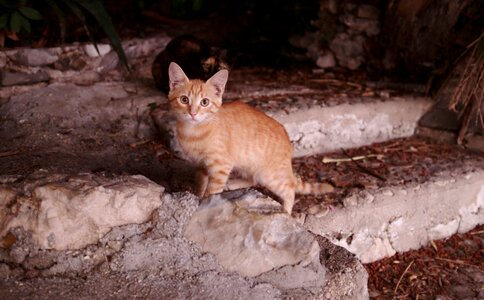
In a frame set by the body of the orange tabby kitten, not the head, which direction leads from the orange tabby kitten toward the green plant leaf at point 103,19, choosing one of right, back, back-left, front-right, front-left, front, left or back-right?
front-right

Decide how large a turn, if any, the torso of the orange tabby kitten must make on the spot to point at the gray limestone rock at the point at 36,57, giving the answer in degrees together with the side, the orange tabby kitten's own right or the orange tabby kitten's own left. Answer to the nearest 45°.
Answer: approximately 45° to the orange tabby kitten's own right

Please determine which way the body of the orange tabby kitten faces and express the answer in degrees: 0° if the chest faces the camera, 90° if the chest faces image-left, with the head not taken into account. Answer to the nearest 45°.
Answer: approximately 90°

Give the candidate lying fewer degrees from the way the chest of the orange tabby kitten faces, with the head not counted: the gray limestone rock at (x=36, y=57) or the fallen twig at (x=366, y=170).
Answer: the gray limestone rock

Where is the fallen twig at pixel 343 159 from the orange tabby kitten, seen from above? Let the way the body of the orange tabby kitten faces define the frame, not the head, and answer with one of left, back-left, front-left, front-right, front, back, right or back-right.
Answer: back-right
